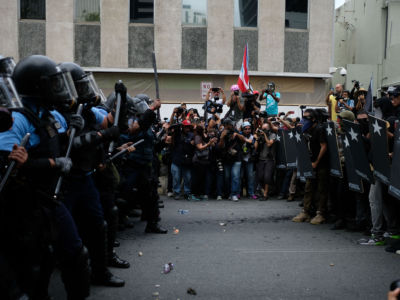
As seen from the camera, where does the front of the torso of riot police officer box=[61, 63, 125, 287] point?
to the viewer's right

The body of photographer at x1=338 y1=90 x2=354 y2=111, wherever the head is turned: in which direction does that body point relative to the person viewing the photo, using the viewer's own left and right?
facing the viewer and to the left of the viewer

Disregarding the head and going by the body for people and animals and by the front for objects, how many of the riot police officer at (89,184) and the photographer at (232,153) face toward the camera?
1

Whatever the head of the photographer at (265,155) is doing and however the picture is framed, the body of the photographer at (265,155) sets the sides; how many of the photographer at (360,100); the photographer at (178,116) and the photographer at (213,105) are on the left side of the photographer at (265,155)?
1

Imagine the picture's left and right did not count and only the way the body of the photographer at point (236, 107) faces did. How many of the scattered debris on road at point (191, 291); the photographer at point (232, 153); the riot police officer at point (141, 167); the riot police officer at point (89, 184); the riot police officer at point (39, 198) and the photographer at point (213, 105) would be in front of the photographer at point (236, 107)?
5

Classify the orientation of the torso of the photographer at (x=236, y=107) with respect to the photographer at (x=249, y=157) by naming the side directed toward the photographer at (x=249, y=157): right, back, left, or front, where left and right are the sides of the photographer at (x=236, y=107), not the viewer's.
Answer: front

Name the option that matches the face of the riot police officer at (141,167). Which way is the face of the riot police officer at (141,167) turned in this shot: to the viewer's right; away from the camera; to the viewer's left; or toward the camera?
to the viewer's right

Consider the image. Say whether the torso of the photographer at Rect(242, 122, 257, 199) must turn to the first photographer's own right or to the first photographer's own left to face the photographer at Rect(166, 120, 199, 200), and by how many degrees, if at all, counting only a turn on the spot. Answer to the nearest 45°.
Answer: approximately 90° to the first photographer's own right

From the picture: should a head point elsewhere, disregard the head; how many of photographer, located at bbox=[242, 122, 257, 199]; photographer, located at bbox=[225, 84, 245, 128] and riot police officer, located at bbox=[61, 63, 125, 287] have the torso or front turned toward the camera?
2

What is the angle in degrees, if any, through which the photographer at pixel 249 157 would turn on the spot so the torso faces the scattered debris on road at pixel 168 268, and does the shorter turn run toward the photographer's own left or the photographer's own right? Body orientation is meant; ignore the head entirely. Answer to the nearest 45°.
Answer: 0° — they already face it

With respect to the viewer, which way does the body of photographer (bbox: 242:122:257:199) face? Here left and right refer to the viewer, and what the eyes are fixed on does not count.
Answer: facing the viewer

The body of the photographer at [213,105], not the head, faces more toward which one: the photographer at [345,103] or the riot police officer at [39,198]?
the riot police officer

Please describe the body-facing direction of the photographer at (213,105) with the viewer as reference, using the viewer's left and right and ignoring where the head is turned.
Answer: facing the viewer
